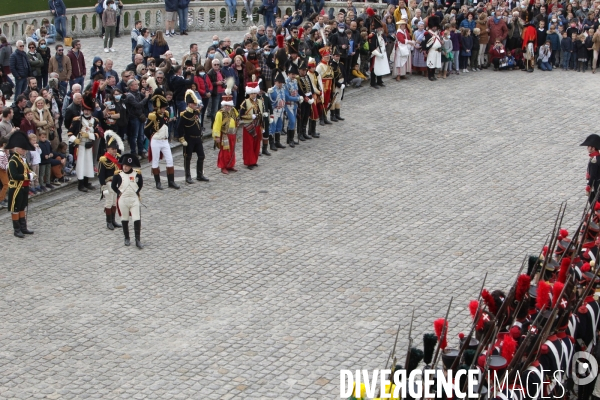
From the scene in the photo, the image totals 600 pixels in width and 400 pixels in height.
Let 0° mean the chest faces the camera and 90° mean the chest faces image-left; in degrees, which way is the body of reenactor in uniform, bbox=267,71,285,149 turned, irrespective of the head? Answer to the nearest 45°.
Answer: approximately 315°

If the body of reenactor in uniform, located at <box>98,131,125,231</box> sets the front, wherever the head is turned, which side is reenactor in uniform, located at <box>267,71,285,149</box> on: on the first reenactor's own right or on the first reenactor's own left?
on the first reenactor's own left

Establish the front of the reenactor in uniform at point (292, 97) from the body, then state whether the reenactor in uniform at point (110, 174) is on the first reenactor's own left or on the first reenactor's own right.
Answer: on the first reenactor's own right

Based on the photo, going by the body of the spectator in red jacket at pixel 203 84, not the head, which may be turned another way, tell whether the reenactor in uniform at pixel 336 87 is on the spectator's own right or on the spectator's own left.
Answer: on the spectator's own left

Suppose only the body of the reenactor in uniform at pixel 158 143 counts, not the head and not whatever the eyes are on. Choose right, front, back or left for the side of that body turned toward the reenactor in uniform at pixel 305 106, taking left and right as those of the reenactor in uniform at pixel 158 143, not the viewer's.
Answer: left

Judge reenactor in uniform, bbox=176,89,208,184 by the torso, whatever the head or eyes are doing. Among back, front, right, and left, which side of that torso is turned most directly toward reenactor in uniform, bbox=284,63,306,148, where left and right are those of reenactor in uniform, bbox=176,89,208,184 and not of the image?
left

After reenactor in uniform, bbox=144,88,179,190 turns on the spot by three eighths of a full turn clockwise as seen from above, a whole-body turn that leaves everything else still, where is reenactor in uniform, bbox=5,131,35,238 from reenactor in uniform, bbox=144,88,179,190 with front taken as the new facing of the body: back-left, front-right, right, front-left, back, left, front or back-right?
front-left

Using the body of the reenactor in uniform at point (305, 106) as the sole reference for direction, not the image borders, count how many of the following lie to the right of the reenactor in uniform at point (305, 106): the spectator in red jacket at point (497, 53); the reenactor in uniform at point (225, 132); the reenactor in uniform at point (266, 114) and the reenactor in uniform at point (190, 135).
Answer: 3

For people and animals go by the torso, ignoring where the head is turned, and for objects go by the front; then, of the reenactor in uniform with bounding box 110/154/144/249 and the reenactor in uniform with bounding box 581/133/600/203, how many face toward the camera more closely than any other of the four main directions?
1

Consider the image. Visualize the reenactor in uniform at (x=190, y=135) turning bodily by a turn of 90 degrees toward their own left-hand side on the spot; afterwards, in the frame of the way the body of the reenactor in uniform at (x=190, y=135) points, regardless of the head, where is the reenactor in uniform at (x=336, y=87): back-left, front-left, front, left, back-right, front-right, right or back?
front
